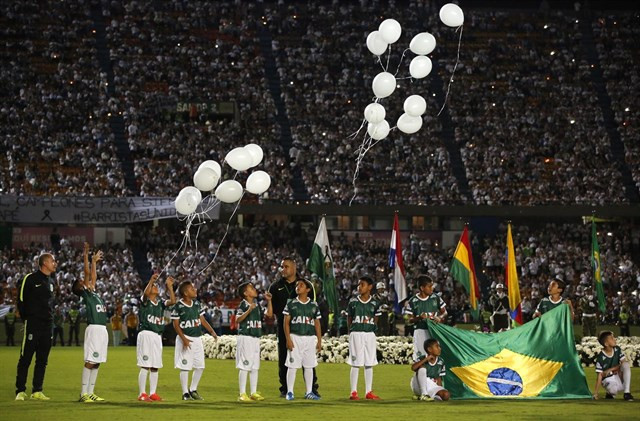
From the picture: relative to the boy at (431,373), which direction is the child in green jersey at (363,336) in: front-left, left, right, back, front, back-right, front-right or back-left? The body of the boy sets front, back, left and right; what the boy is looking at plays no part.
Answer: right

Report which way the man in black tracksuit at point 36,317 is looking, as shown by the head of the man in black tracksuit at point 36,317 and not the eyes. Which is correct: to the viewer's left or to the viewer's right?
to the viewer's right

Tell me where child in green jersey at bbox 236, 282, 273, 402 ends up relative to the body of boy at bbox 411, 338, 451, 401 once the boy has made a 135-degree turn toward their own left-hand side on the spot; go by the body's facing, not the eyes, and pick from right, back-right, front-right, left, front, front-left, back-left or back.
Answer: back-left

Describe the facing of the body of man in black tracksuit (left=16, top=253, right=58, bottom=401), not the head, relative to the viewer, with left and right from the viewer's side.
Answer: facing the viewer and to the right of the viewer

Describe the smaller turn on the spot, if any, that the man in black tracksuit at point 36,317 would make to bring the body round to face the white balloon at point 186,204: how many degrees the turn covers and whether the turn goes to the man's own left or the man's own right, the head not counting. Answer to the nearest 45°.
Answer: approximately 90° to the man's own left

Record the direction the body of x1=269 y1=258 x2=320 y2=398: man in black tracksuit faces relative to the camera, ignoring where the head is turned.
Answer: toward the camera

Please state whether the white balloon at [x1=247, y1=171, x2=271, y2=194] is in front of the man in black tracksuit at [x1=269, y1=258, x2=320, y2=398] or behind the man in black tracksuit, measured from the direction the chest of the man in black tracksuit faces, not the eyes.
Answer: behind

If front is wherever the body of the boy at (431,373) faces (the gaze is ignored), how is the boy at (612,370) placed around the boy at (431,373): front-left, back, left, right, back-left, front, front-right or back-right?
left

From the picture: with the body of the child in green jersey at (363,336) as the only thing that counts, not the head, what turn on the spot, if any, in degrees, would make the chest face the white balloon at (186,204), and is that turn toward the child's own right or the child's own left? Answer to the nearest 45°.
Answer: approximately 135° to the child's own right

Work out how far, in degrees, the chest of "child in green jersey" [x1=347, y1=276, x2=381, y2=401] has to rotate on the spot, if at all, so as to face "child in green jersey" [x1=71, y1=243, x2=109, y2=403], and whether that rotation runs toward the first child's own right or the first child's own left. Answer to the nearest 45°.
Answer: approximately 90° to the first child's own right

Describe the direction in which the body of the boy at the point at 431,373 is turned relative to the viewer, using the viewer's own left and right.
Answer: facing the viewer

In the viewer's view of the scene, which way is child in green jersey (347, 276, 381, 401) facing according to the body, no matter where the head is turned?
toward the camera
